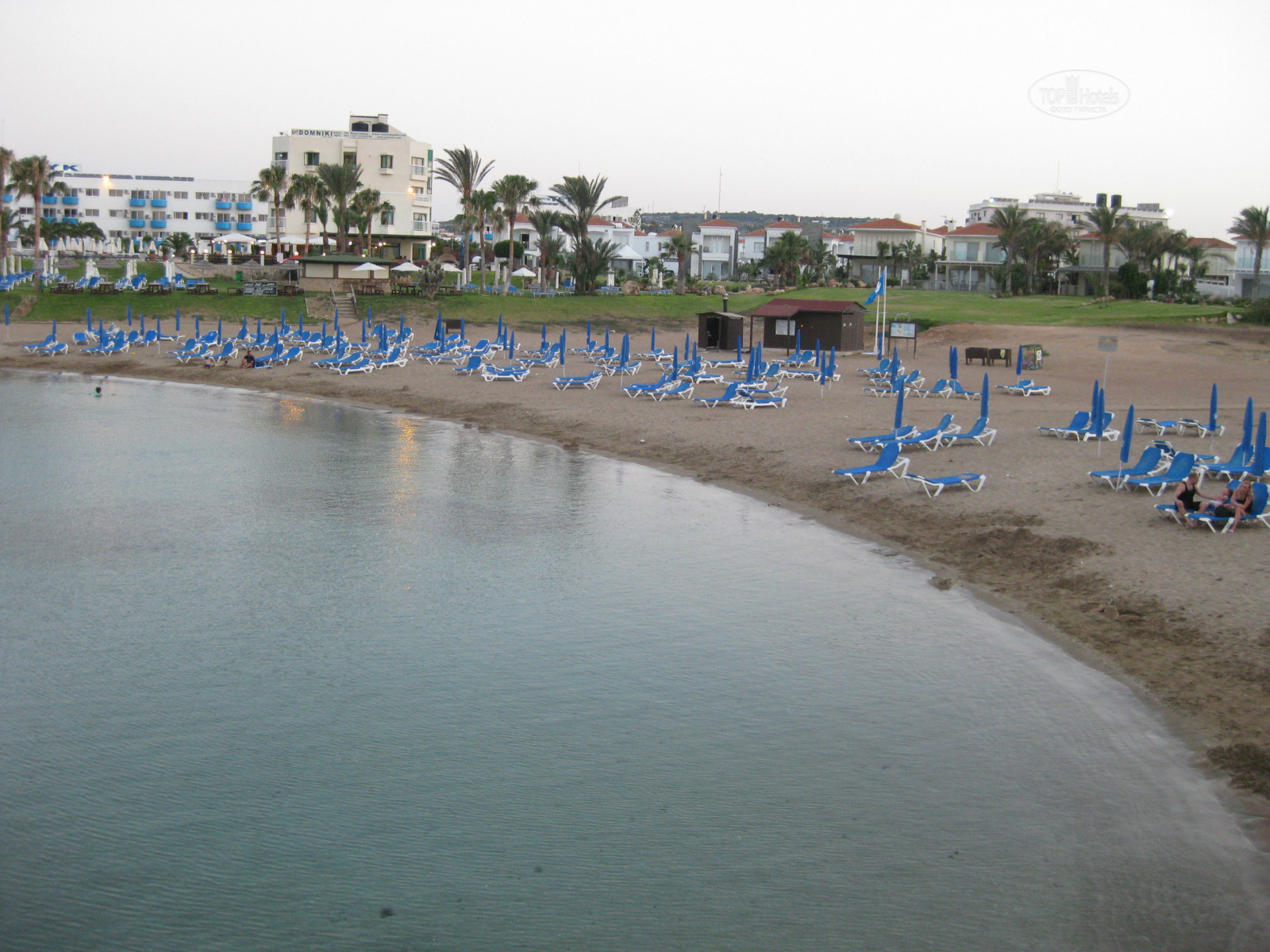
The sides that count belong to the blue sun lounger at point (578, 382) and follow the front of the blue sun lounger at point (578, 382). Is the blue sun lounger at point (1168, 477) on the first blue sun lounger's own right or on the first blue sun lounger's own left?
on the first blue sun lounger's own left

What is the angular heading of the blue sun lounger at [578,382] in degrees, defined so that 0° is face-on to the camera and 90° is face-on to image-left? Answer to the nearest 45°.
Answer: approximately 90°

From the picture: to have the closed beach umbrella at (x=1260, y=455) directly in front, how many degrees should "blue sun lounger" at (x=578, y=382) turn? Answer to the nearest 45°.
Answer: approximately 135° to its left

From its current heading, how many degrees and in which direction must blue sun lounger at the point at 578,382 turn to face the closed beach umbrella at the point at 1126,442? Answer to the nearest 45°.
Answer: approximately 135° to its left

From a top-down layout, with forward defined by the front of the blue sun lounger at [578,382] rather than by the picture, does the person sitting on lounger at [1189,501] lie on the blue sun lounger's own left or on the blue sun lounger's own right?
on the blue sun lounger's own left
